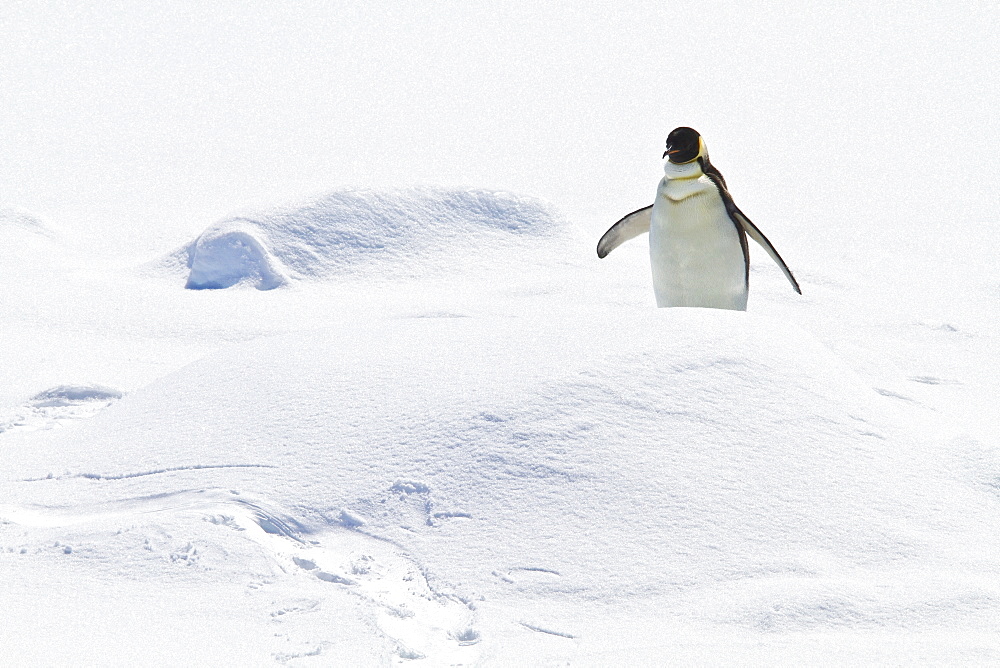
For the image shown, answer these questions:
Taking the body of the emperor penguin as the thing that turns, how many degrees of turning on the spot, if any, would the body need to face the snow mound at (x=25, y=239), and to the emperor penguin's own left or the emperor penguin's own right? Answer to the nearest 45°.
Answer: approximately 90° to the emperor penguin's own right

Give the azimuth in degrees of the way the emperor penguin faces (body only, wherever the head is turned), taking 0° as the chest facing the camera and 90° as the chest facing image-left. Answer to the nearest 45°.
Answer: approximately 45°

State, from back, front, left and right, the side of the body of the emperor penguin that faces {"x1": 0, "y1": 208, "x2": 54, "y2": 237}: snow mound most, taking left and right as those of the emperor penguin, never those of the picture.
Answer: right

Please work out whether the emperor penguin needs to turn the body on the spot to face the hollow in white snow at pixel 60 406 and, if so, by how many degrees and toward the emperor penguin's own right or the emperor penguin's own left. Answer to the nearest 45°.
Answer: approximately 45° to the emperor penguin's own right

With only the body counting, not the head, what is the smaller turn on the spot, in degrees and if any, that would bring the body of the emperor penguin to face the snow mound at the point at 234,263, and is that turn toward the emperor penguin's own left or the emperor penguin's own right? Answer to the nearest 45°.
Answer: approximately 90° to the emperor penguin's own right
